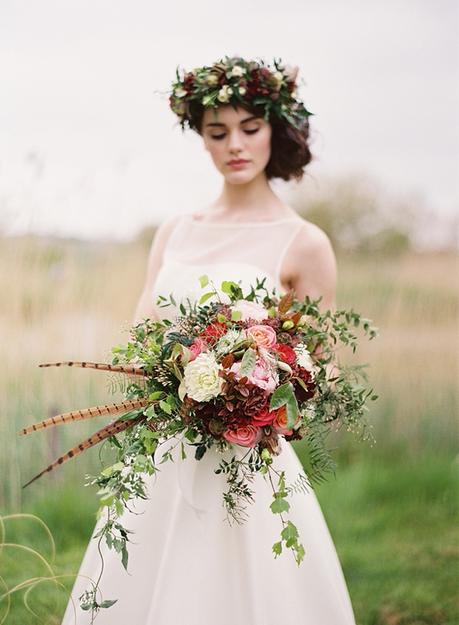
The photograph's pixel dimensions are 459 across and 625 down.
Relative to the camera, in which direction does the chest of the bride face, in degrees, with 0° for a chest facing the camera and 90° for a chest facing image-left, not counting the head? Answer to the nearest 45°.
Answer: approximately 0°
